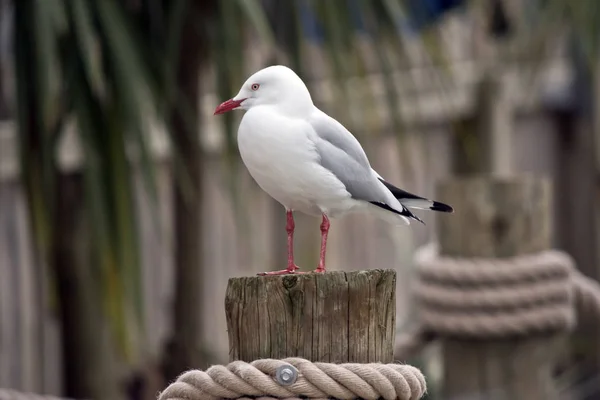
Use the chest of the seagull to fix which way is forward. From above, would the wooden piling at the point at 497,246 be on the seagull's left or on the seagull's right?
on the seagull's right

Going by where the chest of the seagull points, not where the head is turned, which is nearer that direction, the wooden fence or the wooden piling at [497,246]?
the wooden fence

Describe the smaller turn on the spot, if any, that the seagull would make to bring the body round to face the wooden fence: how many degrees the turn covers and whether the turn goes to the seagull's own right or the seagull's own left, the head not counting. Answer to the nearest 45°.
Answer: approximately 90° to the seagull's own right

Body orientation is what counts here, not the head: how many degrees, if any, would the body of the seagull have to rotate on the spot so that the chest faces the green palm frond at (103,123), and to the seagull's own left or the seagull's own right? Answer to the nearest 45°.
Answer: approximately 45° to the seagull's own right

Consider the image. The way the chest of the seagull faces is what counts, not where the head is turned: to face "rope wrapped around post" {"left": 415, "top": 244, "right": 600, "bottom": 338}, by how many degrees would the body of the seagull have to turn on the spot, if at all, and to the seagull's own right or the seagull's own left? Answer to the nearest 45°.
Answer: approximately 135° to the seagull's own right

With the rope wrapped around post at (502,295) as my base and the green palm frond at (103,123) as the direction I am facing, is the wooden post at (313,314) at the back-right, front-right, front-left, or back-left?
front-left

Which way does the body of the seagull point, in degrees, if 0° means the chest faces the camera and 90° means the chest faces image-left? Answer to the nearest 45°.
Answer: approximately 90°

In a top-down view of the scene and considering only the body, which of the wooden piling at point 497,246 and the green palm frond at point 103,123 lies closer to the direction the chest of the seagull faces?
the green palm frond
